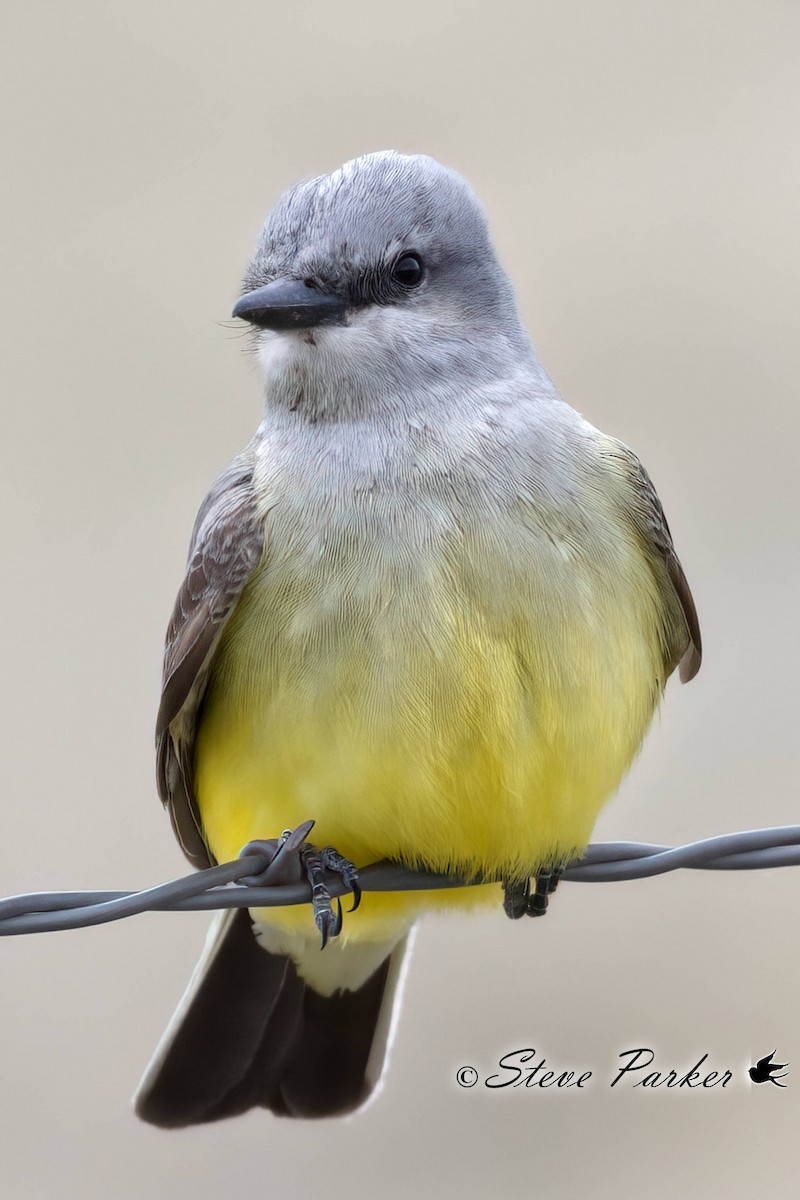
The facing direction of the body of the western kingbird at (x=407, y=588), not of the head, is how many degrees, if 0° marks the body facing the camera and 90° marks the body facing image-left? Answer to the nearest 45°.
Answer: approximately 0°
